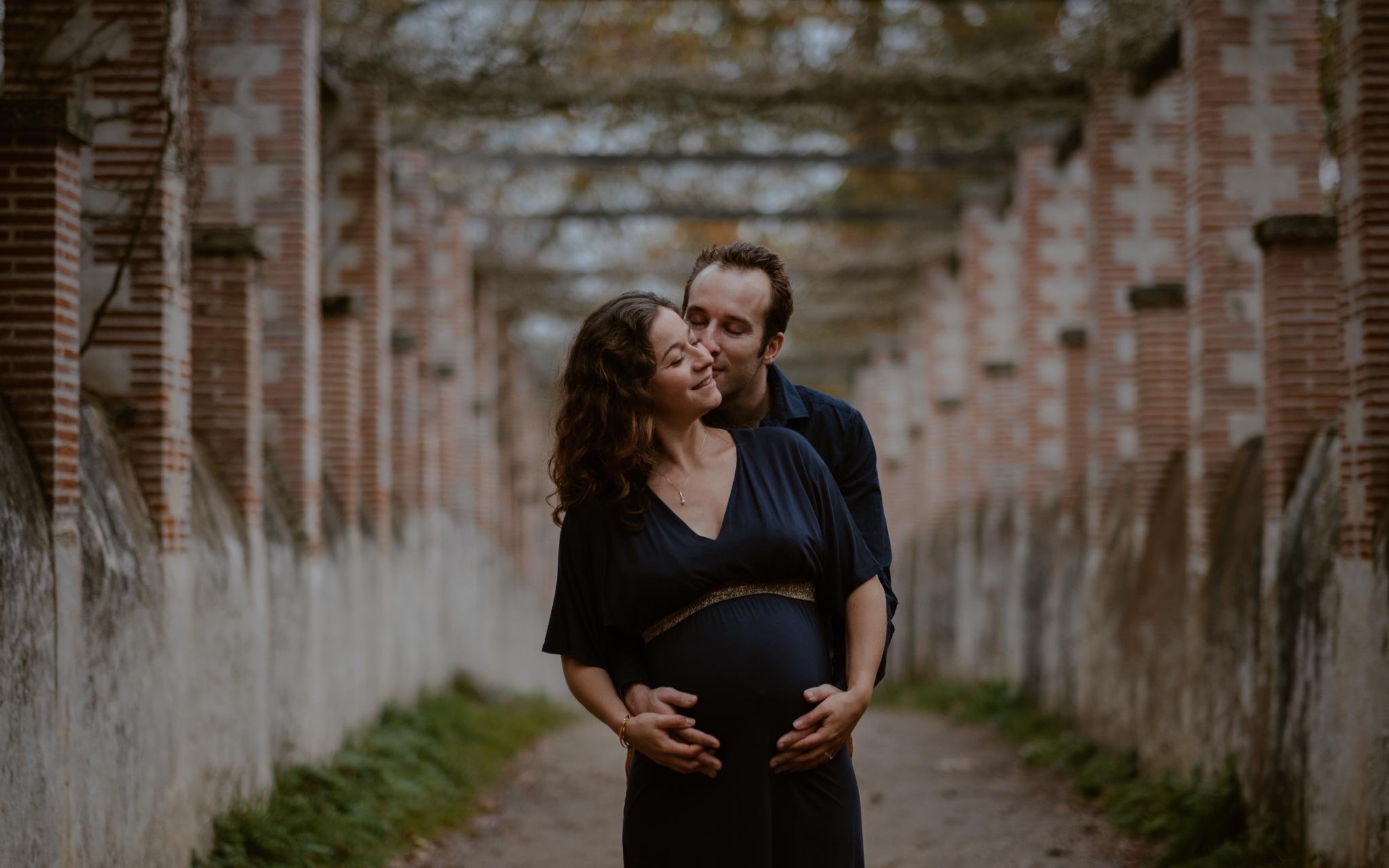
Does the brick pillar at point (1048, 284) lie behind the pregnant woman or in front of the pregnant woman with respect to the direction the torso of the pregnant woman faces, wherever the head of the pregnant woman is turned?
behind

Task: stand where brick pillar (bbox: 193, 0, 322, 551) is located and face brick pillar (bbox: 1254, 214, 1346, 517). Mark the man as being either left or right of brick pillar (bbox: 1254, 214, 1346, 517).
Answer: right

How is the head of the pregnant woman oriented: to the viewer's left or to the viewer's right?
to the viewer's right

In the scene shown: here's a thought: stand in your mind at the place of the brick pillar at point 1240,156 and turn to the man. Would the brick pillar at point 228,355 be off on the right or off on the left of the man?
right

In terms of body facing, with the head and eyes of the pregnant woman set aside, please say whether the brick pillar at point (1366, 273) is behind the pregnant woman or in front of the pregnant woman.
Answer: behind

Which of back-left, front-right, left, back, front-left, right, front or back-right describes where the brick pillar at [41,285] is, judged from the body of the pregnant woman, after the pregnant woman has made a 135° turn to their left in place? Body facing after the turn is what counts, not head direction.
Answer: left

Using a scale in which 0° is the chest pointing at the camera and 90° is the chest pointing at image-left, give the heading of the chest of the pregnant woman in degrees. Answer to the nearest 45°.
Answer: approximately 0°

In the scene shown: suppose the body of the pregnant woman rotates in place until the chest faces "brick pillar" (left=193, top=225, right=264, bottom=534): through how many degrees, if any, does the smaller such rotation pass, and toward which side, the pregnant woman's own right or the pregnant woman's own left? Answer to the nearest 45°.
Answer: approximately 135° to the pregnant woman's own right

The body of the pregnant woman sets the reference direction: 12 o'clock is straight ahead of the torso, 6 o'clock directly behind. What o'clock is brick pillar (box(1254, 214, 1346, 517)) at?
The brick pillar is roughly at 7 o'clock from the pregnant woman.

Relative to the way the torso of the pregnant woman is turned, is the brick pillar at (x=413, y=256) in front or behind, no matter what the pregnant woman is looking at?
behind

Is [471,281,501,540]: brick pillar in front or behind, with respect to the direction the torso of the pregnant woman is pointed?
behind

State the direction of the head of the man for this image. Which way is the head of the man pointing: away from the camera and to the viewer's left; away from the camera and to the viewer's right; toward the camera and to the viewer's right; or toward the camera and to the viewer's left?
toward the camera and to the viewer's left

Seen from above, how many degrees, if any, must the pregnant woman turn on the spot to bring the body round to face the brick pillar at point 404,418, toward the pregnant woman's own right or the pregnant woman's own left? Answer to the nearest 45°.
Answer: approximately 180°

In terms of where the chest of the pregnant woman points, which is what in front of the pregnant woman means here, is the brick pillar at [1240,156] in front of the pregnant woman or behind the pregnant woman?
behind
